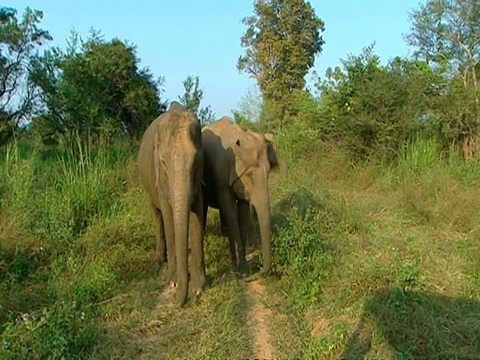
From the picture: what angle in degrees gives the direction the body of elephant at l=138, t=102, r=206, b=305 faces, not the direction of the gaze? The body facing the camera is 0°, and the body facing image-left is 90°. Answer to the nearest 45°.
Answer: approximately 0°

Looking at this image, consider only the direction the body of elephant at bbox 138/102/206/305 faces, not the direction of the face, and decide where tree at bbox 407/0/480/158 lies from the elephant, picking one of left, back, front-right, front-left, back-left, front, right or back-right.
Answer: back-left

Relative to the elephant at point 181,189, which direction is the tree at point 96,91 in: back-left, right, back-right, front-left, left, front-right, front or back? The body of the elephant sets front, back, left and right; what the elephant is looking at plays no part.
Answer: back

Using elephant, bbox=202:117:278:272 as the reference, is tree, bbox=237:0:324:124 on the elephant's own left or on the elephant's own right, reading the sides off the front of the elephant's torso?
on the elephant's own left

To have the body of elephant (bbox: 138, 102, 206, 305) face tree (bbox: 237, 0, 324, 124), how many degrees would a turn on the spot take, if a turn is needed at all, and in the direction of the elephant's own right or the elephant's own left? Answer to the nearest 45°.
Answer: approximately 180°

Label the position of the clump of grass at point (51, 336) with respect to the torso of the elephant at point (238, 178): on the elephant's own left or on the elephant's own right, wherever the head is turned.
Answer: on the elephant's own right

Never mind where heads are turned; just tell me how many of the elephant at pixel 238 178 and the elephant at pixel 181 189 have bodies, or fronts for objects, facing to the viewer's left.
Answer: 0

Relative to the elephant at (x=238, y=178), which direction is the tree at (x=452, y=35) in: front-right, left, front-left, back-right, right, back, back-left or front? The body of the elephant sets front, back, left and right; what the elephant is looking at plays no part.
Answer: left

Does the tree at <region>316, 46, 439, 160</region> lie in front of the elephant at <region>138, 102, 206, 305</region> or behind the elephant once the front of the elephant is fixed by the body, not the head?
behind
